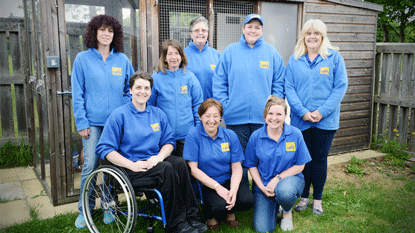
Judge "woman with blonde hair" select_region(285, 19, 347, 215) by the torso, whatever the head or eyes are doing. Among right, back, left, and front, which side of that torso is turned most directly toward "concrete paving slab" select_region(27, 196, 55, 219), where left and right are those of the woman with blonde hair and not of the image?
right

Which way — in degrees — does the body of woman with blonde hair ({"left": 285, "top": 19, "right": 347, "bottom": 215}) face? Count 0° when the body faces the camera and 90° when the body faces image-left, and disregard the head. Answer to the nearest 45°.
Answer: approximately 0°

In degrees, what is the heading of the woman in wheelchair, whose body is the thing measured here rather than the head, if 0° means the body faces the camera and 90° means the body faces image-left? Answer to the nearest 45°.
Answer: approximately 315°

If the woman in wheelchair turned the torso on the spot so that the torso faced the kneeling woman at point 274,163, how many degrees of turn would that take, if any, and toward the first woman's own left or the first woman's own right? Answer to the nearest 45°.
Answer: approximately 45° to the first woman's own left

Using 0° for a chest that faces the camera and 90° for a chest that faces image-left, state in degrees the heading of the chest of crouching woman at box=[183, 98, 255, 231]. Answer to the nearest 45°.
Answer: approximately 0°

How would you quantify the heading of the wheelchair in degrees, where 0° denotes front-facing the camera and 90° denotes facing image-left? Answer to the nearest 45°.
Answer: approximately 315°
